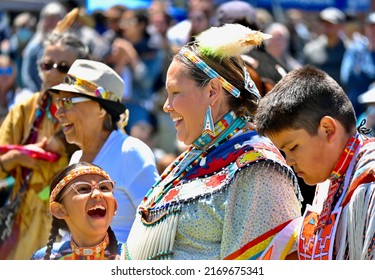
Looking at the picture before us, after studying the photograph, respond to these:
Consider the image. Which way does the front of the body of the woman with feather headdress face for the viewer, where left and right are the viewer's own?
facing to the left of the viewer

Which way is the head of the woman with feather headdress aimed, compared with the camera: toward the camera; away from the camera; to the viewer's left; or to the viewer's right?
to the viewer's left

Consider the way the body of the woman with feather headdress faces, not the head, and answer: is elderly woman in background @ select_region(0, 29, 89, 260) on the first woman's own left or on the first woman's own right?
on the first woman's own right

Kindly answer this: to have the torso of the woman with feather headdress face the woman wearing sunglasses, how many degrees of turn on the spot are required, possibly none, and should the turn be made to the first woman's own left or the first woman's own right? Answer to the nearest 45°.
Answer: approximately 45° to the first woman's own right
